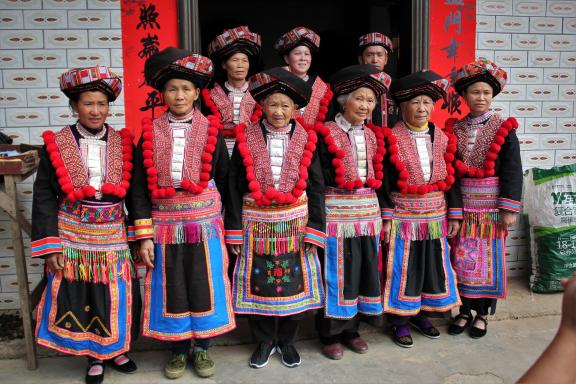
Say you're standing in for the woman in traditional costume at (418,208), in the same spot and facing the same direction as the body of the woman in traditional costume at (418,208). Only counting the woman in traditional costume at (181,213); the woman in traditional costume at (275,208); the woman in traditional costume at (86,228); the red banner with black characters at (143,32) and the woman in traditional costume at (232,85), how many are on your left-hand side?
0

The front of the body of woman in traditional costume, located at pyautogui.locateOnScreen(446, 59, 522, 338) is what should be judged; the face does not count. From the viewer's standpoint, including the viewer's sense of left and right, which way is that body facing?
facing the viewer and to the left of the viewer

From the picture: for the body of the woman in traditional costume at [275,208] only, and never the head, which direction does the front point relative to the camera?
toward the camera

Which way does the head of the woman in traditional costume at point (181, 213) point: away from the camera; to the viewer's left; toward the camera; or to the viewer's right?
toward the camera

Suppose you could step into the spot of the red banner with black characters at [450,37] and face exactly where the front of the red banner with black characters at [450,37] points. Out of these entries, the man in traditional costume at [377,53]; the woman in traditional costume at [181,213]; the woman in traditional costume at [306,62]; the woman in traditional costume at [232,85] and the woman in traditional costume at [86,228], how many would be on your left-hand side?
0

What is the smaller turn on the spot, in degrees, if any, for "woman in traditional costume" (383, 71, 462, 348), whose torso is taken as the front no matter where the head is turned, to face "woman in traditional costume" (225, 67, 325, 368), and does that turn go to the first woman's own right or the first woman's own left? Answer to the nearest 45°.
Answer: approximately 45° to the first woman's own right

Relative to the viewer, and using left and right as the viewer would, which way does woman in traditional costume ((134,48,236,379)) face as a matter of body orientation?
facing the viewer

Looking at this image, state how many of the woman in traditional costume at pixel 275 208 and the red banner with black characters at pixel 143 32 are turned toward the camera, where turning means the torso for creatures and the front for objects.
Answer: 2

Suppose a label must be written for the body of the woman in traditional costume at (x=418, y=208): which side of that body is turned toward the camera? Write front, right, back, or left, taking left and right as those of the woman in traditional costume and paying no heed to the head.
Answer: front

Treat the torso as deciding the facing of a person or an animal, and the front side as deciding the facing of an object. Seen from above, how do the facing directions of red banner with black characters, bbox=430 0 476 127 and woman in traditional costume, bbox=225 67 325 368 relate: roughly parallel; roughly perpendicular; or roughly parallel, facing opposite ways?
roughly parallel

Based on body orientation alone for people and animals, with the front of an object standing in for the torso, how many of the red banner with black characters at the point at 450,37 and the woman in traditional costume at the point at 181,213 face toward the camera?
2

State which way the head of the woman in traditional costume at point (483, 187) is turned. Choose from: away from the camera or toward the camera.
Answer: toward the camera

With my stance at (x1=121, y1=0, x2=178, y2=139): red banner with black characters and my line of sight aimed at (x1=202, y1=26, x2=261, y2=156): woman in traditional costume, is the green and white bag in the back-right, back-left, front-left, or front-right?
front-left

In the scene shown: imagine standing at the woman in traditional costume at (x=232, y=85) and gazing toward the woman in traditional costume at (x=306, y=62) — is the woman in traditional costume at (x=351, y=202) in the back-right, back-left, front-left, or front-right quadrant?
front-right

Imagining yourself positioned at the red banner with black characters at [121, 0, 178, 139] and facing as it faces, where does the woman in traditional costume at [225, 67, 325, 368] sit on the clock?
The woman in traditional costume is roughly at 11 o'clock from the red banner with black characters.

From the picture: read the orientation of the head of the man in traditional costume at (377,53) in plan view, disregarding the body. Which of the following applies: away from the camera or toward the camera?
toward the camera

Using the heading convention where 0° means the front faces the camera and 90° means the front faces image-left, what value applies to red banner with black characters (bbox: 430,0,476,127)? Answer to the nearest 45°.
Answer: approximately 0°
